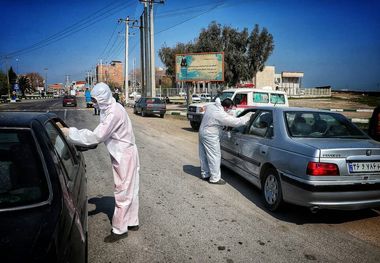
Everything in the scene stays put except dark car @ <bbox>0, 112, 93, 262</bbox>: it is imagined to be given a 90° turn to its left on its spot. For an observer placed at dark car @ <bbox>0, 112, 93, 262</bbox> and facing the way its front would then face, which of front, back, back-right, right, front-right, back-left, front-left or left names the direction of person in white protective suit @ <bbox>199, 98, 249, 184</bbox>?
back-right

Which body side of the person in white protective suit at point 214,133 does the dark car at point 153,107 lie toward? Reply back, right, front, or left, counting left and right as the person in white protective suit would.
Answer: left

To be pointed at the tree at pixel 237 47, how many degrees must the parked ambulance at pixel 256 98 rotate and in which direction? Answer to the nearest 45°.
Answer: approximately 135° to its right

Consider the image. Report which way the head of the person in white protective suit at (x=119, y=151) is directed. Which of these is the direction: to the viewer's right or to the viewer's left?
to the viewer's left

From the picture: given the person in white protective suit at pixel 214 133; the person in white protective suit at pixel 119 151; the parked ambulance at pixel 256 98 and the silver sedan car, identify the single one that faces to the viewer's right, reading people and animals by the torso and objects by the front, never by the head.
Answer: the person in white protective suit at pixel 214 133

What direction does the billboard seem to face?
toward the camera

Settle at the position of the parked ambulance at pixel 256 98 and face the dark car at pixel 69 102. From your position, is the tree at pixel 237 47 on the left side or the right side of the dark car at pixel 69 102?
right

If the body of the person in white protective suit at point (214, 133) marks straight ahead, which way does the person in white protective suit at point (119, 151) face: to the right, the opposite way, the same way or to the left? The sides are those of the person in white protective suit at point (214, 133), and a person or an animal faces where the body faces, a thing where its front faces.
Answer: the opposite way

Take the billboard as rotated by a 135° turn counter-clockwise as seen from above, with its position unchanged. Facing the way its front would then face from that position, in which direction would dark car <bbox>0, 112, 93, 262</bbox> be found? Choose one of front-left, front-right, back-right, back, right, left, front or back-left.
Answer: back-right

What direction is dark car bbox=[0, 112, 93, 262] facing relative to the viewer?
away from the camera

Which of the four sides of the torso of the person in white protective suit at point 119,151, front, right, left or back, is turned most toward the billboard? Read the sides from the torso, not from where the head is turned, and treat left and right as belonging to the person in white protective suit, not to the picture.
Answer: right

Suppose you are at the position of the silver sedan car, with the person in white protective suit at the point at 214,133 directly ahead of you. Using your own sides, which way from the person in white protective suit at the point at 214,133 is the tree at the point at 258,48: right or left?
right

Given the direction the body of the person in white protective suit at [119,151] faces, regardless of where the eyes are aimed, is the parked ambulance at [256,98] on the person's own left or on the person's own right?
on the person's own right

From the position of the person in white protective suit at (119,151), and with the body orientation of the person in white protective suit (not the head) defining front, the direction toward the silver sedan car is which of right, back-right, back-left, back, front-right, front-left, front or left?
back
